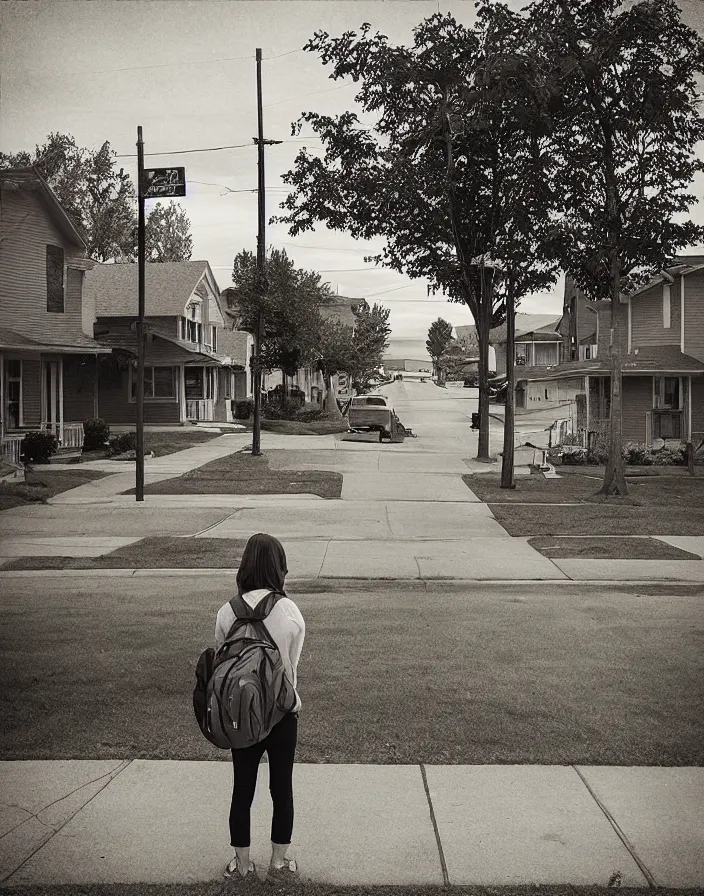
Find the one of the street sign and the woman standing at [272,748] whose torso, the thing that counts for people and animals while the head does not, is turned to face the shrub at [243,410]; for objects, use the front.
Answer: the woman standing

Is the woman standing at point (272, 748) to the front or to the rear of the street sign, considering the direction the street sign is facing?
to the front

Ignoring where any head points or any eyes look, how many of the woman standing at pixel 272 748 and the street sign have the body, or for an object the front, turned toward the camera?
1

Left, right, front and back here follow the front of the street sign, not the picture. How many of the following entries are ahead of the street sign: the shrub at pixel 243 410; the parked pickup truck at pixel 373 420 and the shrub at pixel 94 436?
0

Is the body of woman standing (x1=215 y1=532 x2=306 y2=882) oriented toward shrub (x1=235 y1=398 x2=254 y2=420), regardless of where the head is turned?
yes

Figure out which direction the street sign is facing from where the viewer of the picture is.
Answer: facing the viewer

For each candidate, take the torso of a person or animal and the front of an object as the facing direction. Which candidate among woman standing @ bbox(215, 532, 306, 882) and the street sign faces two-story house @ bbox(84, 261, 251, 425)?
the woman standing

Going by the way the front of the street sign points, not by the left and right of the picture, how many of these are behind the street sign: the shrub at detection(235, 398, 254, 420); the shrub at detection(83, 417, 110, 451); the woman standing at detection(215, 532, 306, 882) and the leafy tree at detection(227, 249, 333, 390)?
3

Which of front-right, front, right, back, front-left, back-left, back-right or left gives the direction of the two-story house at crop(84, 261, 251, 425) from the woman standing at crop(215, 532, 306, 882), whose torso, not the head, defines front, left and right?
front

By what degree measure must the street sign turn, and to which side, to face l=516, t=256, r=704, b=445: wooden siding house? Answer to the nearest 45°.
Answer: approximately 135° to its left

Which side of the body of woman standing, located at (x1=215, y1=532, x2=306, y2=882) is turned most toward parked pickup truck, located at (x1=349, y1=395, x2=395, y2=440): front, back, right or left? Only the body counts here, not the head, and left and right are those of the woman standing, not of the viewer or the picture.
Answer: front

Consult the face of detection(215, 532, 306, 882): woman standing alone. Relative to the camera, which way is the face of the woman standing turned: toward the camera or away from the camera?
away from the camera

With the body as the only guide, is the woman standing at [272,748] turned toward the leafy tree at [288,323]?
yes

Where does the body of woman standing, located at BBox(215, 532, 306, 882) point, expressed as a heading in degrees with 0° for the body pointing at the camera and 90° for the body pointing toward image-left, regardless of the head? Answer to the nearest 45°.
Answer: approximately 180°

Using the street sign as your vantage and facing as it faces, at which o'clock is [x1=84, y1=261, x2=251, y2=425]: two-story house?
The two-story house is roughly at 6 o'clock from the street sign.

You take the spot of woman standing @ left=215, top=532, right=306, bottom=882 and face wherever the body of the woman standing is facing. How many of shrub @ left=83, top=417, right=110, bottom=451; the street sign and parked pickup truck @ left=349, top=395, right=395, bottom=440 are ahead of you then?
3

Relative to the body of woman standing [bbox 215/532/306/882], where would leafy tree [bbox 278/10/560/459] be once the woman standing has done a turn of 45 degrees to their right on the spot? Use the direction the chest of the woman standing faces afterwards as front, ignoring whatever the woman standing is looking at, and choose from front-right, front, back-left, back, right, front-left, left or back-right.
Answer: front-left

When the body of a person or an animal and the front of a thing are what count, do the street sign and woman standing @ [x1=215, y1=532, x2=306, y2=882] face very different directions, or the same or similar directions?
very different directions
